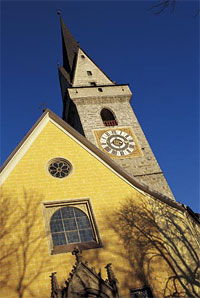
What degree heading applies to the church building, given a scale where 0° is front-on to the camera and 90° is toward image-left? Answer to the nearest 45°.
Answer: approximately 0°
